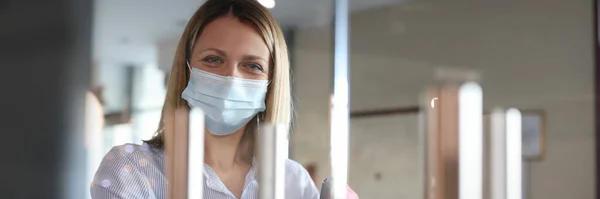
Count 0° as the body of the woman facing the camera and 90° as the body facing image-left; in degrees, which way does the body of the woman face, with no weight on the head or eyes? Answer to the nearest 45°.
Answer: approximately 0°
